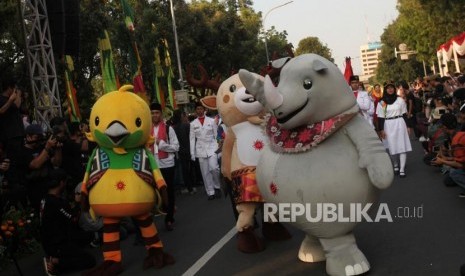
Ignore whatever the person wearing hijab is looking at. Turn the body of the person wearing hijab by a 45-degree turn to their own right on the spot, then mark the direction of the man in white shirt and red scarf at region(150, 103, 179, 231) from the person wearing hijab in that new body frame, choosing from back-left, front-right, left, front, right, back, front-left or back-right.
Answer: front

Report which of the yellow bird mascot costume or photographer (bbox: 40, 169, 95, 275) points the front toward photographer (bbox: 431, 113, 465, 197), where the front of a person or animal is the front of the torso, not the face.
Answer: photographer (bbox: 40, 169, 95, 275)

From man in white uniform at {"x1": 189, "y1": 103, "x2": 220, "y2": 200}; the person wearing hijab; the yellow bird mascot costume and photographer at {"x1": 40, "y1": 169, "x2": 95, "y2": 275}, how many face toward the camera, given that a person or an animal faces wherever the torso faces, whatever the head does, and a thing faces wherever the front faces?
3

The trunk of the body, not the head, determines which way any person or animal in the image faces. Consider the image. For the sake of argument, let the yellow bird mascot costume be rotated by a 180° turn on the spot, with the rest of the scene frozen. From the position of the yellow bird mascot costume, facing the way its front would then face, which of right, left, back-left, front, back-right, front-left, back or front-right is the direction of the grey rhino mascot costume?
back-right

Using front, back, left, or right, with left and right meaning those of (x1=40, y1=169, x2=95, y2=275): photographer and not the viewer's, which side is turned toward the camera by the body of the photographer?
right

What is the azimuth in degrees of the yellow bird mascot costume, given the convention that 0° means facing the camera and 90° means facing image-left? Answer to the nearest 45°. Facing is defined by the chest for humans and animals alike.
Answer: approximately 0°

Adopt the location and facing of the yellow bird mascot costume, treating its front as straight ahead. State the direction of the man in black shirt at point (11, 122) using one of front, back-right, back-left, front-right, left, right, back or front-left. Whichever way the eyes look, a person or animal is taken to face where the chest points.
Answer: back-right

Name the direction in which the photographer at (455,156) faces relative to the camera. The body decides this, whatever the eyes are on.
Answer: to the viewer's left

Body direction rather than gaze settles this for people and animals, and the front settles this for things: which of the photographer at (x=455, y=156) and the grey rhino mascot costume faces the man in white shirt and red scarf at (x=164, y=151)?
the photographer

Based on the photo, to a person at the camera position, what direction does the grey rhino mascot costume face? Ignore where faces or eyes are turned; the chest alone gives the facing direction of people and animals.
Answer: facing the viewer and to the left of the viewer

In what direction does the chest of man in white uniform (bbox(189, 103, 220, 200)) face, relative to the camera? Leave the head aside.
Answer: toward the camera

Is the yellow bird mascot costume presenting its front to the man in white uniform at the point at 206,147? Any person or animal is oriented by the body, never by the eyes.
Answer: no

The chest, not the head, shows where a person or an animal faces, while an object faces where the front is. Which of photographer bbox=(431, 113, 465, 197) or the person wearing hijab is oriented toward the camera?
the person wearing hijab

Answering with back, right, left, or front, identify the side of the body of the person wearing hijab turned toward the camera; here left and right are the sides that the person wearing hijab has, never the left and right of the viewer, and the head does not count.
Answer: front

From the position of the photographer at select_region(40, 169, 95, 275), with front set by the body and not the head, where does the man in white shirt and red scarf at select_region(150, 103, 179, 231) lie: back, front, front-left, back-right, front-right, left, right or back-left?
front-left
